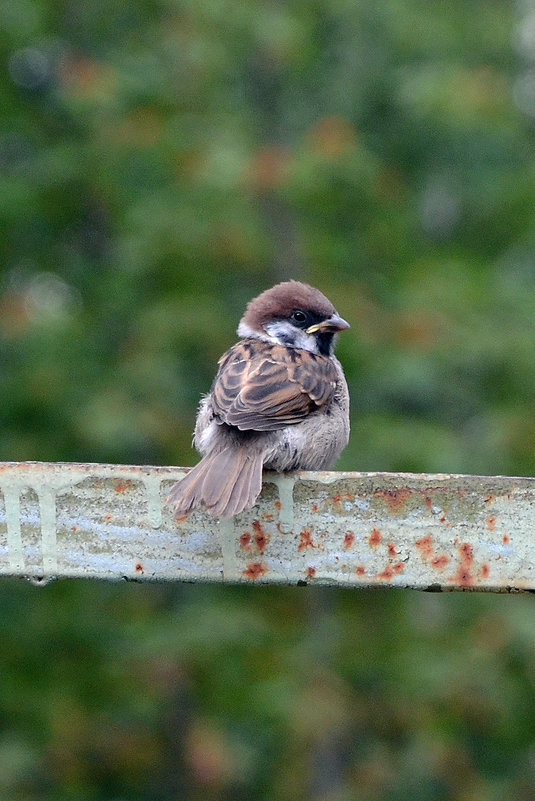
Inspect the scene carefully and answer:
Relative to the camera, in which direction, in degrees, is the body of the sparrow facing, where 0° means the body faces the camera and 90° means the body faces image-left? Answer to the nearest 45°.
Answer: approximately 225°
